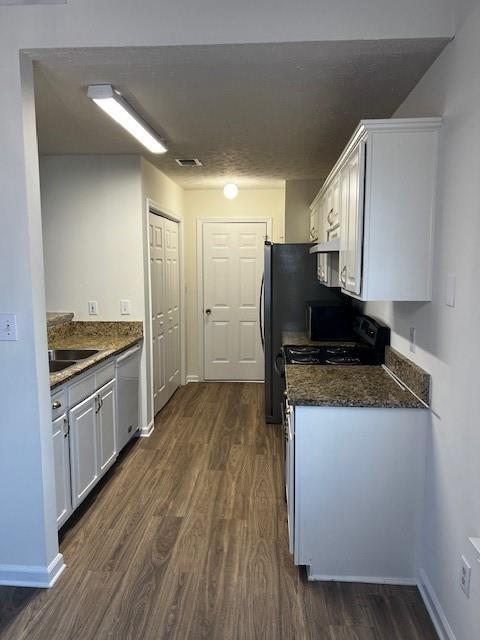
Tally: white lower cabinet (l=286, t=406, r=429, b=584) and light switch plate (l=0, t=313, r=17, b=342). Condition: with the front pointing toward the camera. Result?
1

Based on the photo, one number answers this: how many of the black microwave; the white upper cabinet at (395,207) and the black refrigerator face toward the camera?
0

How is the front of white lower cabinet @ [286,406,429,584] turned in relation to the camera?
facing to the left of the viewer

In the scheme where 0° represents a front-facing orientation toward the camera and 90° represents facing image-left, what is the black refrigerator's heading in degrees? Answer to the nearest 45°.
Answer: approximately 90°

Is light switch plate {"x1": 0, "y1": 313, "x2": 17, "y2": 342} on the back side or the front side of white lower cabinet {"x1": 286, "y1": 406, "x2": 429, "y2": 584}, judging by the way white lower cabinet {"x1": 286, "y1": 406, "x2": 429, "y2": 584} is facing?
on the front side

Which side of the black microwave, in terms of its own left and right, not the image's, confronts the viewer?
left

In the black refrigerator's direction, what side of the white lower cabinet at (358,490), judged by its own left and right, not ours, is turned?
right

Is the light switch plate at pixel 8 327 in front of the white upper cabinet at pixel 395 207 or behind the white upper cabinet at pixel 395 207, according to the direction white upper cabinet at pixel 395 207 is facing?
in front

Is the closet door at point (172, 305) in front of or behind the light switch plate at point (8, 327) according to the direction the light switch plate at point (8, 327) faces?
behind

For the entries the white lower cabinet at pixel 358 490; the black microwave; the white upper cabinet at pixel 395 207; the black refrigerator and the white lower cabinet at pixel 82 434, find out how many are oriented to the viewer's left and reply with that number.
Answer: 4

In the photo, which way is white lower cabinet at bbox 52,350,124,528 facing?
to the viewer's right

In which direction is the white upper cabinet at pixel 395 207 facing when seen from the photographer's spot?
facing to the left of the viewer

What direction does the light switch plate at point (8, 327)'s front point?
toward the camera

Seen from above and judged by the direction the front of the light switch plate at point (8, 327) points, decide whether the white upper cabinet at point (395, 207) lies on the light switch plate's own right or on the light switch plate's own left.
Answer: on the light switch plate's own left
